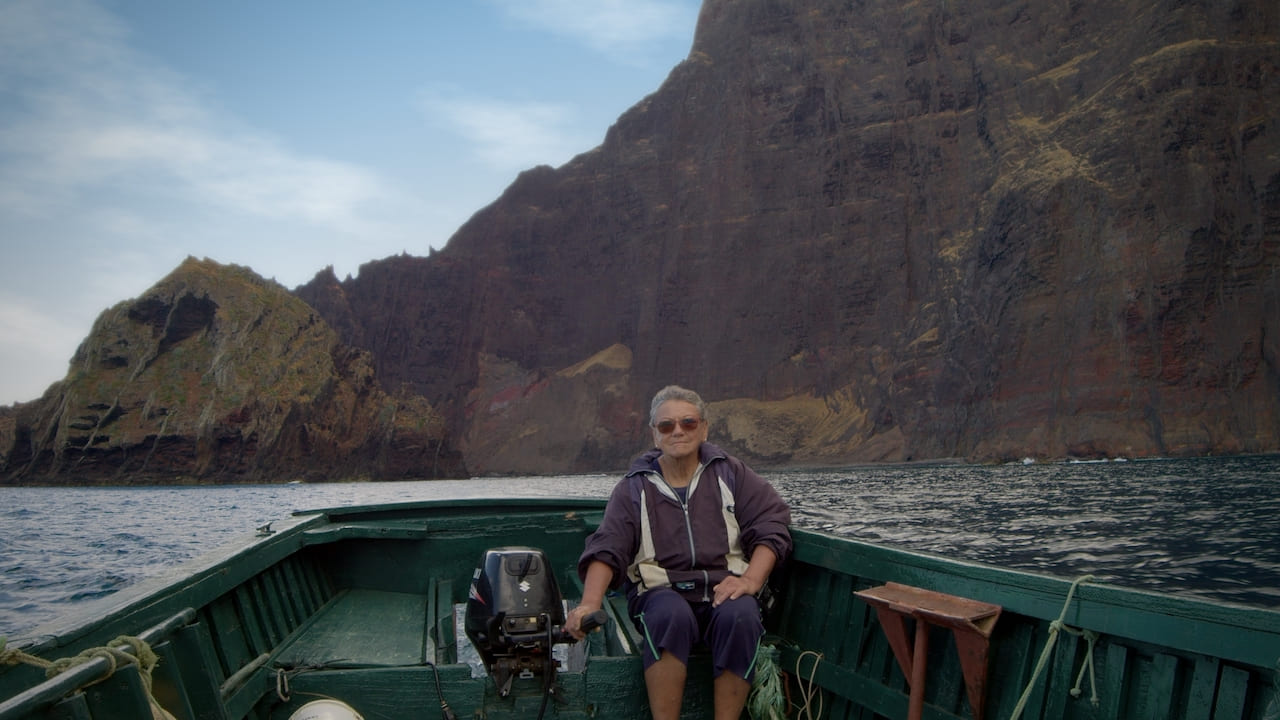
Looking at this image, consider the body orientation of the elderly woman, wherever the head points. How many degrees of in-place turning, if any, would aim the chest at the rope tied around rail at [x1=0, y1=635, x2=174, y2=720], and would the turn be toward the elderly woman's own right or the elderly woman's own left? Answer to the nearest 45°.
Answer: approximately 45° to the elderly woman's own right

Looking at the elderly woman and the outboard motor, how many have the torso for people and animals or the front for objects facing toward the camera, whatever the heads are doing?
2

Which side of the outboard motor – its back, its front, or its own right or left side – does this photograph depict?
front

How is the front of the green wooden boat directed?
toward the camera

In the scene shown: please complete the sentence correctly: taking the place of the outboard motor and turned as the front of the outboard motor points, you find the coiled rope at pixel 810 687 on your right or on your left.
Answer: on your left

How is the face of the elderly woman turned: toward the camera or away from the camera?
toward the camera

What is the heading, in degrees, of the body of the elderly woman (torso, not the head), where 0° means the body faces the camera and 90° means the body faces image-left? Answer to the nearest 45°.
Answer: approximately 0°

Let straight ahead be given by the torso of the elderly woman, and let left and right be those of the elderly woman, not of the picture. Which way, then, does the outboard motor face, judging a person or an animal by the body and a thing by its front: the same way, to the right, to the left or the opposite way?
the same way
